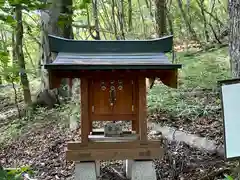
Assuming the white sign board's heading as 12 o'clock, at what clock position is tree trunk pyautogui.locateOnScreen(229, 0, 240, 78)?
The tree trunk is roughly at 6 o'clock from the white sign board.

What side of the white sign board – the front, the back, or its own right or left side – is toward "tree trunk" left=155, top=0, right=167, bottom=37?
back

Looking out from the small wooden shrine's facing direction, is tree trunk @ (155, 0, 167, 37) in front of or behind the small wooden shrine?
behind

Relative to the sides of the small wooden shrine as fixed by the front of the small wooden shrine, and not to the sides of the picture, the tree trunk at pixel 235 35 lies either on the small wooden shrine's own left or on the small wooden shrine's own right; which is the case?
on the small wooden shrine's own left

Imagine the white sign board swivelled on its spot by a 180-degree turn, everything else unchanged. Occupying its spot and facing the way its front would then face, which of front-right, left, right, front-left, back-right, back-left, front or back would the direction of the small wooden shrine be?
front-left

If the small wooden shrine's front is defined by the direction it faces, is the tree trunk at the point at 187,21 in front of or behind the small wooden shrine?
behind

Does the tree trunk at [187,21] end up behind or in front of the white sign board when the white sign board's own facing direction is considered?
behind

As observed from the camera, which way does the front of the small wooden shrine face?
facing the viewer
